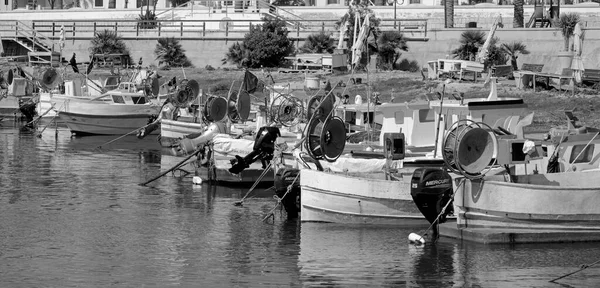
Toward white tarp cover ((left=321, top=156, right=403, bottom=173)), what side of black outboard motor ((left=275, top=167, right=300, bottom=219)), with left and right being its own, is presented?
front

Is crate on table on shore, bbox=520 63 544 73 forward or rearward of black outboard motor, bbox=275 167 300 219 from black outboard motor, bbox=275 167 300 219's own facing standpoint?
forward

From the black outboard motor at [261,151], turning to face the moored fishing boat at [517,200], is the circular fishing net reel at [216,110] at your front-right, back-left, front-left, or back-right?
back-left

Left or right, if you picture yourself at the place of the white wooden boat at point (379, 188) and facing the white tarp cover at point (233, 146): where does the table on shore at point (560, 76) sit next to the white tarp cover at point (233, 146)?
right

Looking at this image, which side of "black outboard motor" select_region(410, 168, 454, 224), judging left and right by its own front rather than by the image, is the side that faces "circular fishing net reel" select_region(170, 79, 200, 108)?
left

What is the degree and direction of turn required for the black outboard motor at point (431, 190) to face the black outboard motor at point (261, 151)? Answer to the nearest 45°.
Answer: approximately 90° to its left

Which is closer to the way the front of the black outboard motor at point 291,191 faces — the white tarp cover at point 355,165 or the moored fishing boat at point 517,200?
the white tarp cover

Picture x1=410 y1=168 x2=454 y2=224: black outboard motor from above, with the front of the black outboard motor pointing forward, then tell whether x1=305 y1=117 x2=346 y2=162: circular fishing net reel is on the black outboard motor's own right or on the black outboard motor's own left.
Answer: on the black outboard motor's own left

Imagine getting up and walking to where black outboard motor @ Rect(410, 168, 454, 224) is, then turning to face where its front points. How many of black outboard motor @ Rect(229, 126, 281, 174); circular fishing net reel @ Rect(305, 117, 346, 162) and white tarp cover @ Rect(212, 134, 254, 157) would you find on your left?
3

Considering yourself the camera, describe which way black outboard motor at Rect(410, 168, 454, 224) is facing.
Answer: facing away from the viewer and to the right of the viewer

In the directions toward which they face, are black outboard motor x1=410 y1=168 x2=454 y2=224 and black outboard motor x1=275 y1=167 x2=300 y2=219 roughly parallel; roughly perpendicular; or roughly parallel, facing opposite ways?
roughly parallel

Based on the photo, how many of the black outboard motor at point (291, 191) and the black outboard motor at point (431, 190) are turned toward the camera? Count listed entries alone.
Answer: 0

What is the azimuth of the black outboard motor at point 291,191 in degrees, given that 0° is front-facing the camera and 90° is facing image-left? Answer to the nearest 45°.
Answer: approximately 225°
